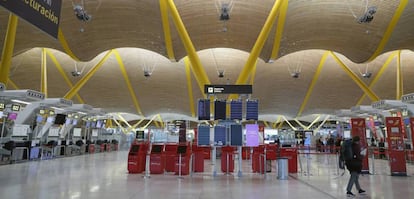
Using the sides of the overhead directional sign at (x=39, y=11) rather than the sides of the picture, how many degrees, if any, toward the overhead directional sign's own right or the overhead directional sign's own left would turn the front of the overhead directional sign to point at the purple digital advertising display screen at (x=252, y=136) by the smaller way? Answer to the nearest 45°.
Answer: approximately 90° to the overhead directional sign's own left

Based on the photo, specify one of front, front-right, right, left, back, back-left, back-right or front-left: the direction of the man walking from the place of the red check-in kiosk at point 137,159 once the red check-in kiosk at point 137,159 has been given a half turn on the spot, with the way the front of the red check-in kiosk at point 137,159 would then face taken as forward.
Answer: right

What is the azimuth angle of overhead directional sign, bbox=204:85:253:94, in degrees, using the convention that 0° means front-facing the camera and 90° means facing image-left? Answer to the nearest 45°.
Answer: approximately 0°

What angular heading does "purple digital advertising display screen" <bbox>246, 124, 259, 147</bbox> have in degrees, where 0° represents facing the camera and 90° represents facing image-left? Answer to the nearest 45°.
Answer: approximately 0°

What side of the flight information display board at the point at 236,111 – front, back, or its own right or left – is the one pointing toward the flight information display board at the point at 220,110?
right

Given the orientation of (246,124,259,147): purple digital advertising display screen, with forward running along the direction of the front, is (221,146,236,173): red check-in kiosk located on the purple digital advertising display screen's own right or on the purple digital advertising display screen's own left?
on the purple digital advertising display screen's own right

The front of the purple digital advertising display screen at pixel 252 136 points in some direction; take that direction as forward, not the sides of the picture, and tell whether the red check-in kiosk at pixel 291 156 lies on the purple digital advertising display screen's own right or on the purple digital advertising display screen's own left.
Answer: on the purple digital advertising display screen's own left

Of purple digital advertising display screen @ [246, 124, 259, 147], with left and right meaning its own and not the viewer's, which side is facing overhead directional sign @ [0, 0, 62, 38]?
front
